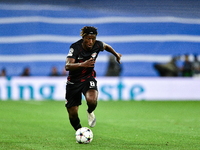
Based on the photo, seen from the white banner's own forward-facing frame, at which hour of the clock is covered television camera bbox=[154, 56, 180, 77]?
The covered television camera is roughly at 8 o'clock from the white banner.

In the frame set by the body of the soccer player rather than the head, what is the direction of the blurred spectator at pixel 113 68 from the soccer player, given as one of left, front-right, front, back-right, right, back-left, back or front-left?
back-left

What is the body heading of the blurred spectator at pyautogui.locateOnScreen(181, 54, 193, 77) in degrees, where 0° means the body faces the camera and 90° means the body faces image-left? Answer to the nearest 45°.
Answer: approximately 0°

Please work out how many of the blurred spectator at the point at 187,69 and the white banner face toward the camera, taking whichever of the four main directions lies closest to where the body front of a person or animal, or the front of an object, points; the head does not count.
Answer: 2

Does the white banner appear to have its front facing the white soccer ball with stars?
yes

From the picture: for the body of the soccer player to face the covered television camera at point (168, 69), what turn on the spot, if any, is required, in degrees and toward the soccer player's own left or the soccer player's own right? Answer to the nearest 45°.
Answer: approximately 135° to the soccer player's own left

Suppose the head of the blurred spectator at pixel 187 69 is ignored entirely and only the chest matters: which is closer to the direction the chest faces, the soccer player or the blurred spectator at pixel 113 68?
the soccer player

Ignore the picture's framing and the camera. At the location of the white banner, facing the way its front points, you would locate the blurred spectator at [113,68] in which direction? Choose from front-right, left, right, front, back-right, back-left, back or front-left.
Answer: back
